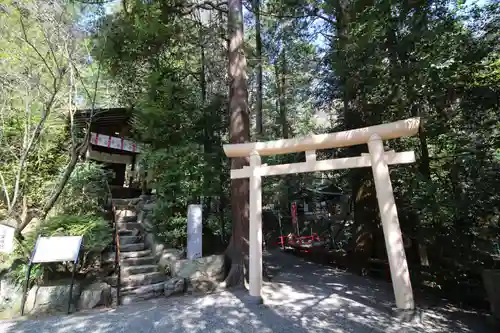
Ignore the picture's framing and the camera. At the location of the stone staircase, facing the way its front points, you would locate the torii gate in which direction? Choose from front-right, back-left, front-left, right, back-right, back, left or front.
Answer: front-left

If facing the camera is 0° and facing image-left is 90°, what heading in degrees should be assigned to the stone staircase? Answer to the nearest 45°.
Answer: approximately 0°

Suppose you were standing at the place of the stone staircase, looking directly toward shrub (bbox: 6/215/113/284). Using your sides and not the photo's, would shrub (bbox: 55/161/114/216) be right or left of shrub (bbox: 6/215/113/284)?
right

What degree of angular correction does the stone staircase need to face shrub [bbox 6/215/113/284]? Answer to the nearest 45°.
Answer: approximately 90° to its right
